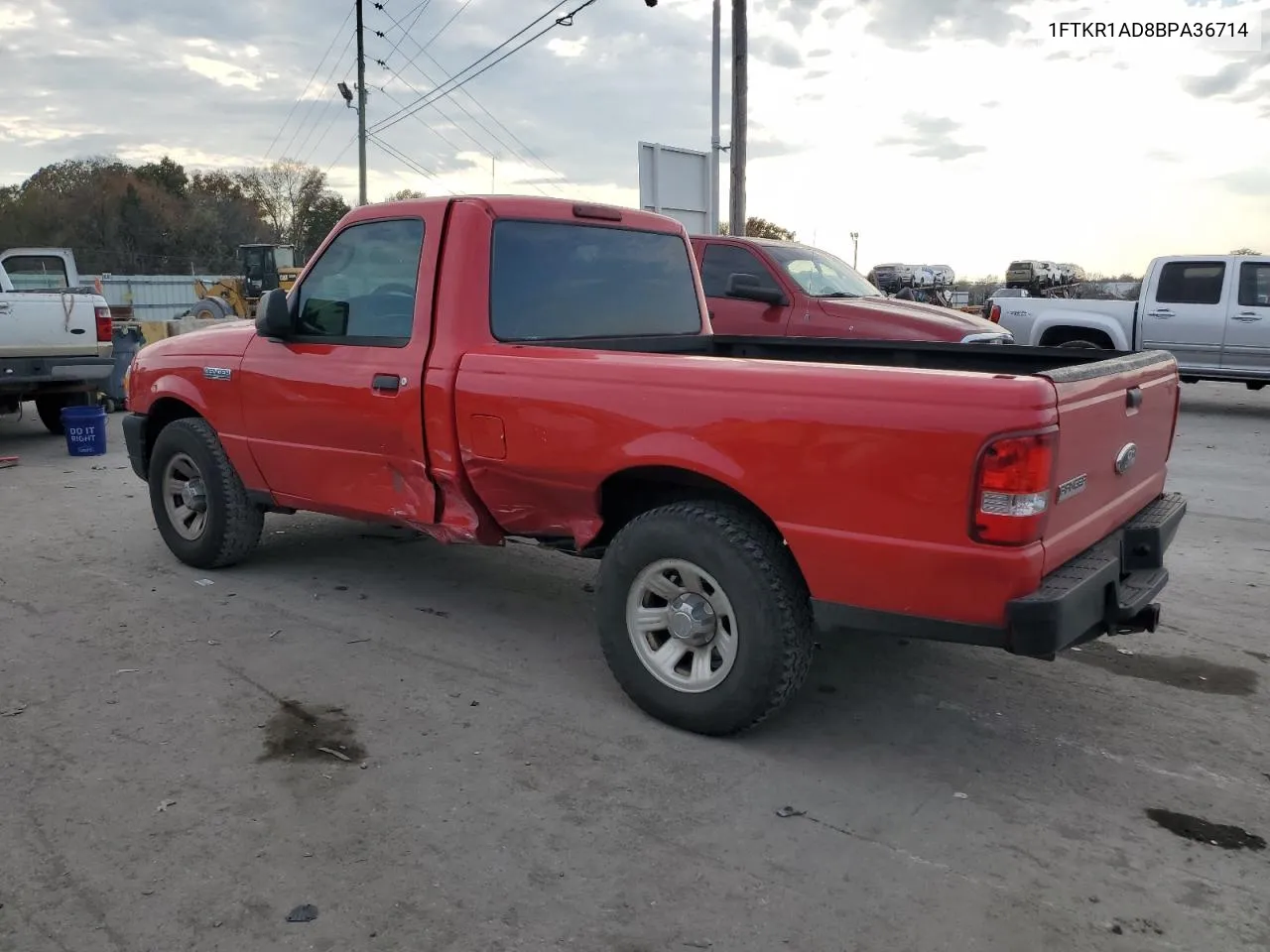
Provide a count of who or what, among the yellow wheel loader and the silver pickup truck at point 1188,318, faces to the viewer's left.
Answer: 1

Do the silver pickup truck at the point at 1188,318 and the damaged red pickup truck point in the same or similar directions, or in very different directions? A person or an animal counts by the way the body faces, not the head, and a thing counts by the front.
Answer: very different directions

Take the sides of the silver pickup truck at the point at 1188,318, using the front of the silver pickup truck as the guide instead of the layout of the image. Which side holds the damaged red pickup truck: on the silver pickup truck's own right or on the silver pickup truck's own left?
on the silver pickup truck's own right

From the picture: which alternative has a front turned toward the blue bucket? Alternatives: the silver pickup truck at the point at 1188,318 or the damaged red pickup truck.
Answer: the damaged red pickup truck

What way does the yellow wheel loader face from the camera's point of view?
to the viewer's left

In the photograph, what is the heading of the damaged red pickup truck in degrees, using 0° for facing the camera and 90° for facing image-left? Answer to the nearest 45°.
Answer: approximately 135°

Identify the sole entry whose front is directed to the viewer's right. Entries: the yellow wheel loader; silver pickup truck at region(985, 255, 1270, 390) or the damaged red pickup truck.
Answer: the silver pickup truck

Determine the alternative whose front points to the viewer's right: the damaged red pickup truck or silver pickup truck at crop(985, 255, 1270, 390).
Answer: the silver pickup truck

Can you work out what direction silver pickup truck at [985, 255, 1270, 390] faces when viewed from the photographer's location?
facing to the right of the viewer

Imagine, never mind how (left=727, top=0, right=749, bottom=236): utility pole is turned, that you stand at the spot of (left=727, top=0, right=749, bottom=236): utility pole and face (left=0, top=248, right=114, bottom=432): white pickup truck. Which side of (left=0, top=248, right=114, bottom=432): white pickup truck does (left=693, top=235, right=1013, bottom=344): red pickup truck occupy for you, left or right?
left

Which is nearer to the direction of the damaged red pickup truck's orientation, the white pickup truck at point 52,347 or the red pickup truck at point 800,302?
the white pickup truck

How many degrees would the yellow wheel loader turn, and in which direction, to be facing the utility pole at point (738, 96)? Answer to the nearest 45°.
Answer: approximately 135° to its left
